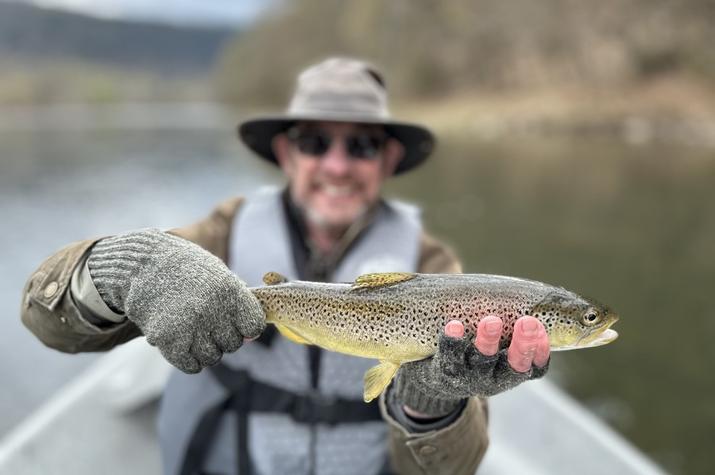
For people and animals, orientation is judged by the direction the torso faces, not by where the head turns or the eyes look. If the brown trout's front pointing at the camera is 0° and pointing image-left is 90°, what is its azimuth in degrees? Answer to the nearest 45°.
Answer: approximately 270°

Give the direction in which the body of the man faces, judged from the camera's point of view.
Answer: toward the camera

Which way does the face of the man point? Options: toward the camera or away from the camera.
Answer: toward the camera
